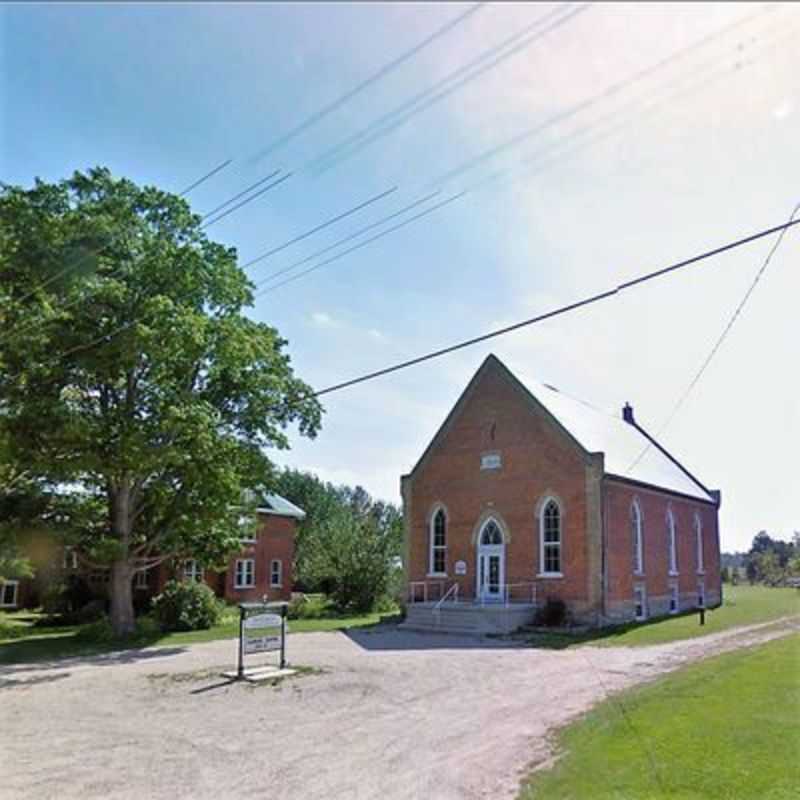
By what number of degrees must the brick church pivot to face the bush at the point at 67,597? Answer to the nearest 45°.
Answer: approximately 45° to its right

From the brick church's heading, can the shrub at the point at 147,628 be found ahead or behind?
ahead

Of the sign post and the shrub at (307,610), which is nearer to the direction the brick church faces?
the sign post

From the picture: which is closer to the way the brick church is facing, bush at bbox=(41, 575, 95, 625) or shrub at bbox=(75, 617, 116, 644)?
the shrub

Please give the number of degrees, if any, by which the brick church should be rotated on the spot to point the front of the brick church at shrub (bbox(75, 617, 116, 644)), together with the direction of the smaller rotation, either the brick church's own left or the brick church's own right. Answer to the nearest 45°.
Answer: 0° — it already faces it

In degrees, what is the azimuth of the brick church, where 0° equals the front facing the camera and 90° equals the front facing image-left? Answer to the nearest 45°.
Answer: approximately 45°

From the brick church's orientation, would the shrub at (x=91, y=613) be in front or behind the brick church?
in front
